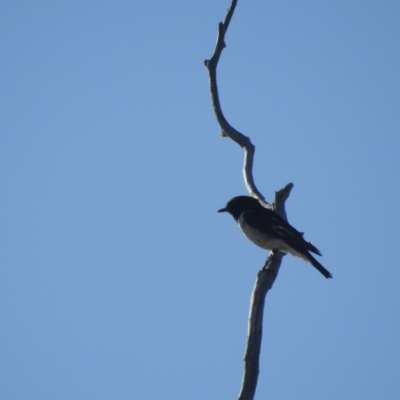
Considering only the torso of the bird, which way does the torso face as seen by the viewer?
to the viewer's left
